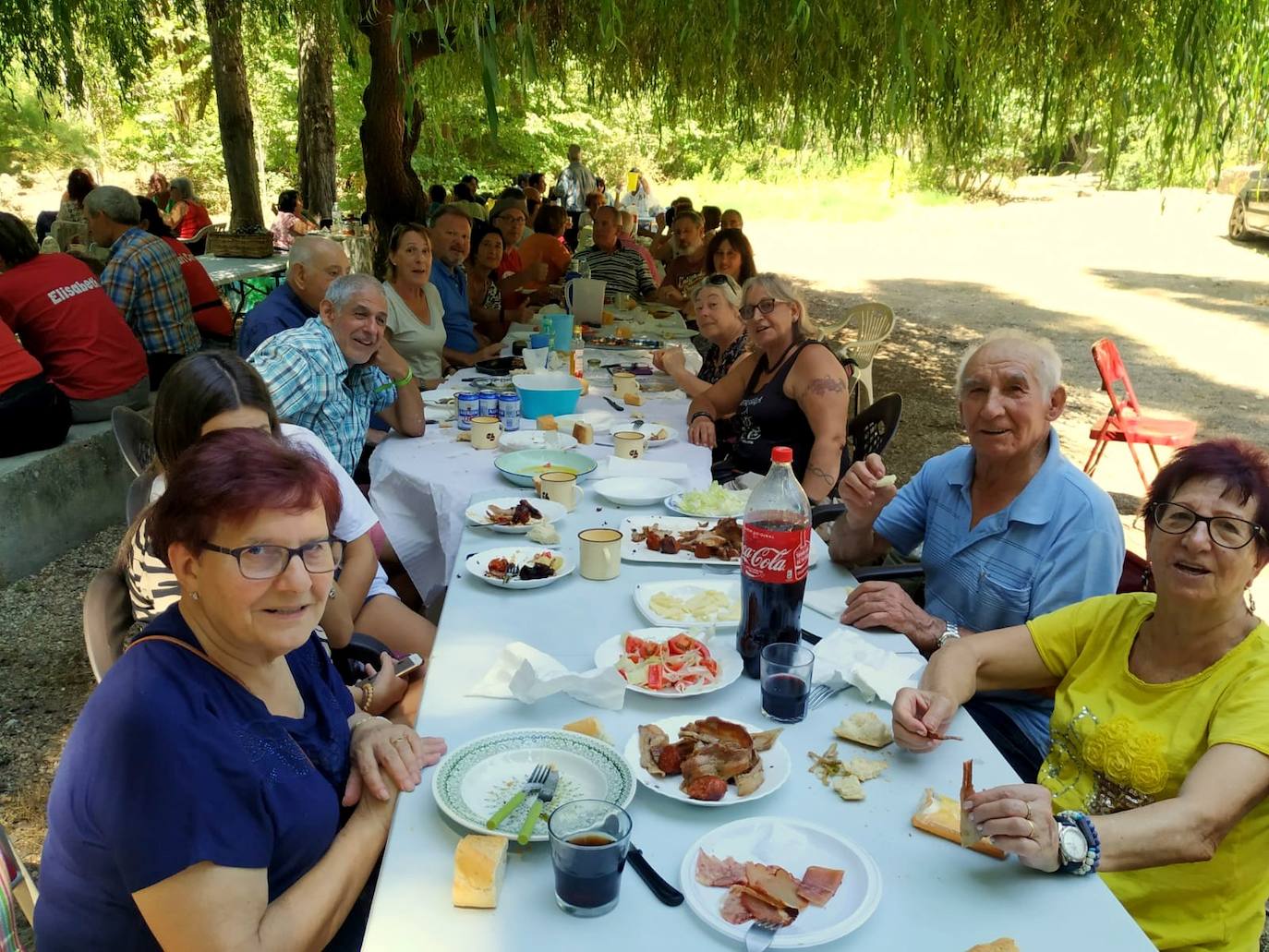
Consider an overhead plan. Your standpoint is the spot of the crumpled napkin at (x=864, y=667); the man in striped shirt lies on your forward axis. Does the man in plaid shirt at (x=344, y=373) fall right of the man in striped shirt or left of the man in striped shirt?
left

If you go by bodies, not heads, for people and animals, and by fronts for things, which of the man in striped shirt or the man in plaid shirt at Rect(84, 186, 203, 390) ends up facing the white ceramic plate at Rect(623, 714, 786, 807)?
the man in striped shirt

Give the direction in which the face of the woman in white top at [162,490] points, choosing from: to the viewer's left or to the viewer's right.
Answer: to the viewer's right

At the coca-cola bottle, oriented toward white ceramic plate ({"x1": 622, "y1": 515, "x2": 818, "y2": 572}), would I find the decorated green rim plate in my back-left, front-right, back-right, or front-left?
back-left

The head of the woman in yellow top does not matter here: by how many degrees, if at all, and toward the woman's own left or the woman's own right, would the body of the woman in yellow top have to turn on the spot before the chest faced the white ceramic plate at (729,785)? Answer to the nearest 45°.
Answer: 0° — they already face it

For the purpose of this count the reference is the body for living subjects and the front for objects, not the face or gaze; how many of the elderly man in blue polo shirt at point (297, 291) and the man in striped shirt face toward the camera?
1

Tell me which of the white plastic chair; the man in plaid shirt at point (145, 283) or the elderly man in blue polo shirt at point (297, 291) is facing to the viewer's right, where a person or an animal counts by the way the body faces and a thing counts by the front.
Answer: the elderly man in blue polo shirt

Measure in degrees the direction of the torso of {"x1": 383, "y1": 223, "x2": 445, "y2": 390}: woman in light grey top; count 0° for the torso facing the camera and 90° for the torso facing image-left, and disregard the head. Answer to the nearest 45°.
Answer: approximately 315°

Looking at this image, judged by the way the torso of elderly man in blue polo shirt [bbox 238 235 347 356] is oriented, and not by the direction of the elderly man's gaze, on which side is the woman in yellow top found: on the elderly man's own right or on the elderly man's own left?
on the elderly man's own right

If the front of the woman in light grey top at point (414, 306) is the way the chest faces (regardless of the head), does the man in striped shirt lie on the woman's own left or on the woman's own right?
on the woman's own left

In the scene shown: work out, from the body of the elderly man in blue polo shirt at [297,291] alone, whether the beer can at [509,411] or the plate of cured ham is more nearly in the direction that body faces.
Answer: the beer can

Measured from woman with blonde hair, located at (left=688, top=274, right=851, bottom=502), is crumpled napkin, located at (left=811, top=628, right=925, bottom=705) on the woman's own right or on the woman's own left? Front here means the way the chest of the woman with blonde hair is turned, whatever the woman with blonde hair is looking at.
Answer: on the woman's own left
